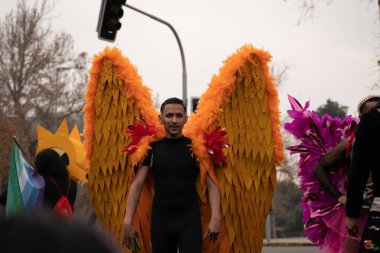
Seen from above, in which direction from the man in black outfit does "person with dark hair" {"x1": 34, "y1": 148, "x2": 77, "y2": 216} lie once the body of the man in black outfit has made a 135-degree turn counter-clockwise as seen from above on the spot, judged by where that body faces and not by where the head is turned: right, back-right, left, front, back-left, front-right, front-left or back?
left

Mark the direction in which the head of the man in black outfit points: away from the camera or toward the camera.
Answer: toward the camera

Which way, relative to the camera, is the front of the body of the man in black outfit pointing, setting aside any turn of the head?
toward the camera

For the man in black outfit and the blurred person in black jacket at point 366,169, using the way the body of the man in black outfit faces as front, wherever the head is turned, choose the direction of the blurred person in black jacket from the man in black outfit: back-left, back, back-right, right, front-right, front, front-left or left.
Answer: front-left

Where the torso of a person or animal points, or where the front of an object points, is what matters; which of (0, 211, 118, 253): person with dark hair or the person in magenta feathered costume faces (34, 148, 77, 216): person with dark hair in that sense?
(0, 211, 118, 253): person with dark hair

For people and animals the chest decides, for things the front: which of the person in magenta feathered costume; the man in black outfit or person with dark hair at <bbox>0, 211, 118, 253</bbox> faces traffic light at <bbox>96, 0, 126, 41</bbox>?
the person with dark hair

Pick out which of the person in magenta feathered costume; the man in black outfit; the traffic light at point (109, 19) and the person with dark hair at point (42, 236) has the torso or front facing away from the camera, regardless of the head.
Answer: the person with dark hair

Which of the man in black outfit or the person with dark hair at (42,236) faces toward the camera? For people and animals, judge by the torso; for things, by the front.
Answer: the man in black outfit

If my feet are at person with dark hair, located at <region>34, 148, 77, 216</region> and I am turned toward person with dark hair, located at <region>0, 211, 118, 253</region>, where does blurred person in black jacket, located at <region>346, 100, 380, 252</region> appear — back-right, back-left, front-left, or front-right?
front-left

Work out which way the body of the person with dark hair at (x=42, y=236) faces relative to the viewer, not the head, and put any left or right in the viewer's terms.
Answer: facing away from the viewer

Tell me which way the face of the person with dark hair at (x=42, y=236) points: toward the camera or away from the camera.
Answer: away from the camera

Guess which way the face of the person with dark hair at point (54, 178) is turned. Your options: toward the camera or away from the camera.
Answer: away from the camera

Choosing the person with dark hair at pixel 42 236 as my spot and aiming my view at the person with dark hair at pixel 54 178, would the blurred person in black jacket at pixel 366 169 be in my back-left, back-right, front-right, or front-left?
front-right

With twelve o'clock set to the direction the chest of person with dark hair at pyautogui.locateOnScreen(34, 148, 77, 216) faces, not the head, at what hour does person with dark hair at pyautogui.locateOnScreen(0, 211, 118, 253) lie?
person with dark hair at pyautogui.locateOnScreen(0, 211, 118, 253) is roughly at 6 o'clock from person with dark hair at pyautogui.locateOnScreen(34, 148, 77, 216).

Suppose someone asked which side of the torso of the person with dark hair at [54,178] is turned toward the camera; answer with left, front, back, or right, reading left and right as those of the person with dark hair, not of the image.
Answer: back
